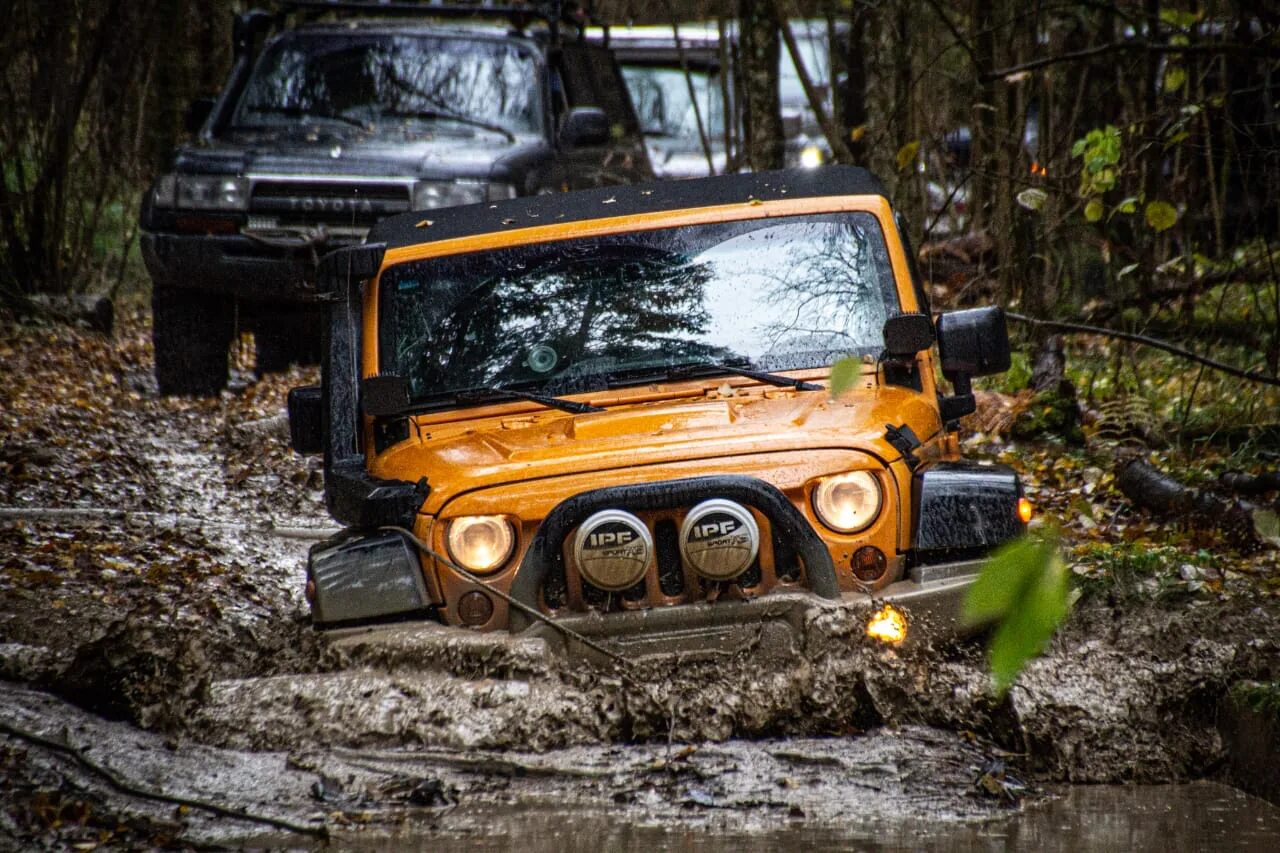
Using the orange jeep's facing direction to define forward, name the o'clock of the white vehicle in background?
The white vehicle in background is roughly at 6 o'clock from the orange jeep.

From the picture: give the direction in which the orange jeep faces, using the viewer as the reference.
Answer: facing the viewer

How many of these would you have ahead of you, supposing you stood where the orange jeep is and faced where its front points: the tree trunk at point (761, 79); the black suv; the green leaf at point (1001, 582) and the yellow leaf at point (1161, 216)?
1

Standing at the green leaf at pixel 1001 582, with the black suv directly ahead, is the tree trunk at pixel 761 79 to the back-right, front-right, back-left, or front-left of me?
front-right

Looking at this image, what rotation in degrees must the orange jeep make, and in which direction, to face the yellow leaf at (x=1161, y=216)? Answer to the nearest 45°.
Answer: approximately 135° to its left

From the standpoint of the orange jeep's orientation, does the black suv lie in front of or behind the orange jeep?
behind

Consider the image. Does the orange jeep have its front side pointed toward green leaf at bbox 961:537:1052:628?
yes

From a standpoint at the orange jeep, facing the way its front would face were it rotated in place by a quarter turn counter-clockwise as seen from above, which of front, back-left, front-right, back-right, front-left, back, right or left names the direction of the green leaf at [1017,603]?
right

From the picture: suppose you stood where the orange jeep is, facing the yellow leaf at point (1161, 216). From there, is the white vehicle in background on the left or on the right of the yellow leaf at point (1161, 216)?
left

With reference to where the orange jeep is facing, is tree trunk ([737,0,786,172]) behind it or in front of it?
behind

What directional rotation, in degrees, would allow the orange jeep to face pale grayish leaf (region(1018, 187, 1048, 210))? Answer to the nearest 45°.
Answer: approximately 135° to its left

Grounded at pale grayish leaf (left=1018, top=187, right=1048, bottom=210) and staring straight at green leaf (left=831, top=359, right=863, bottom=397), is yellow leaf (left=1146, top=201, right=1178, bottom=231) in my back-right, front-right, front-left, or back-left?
back-left
